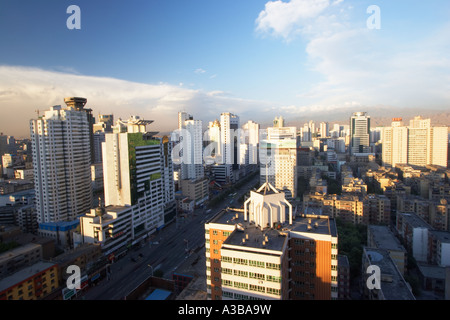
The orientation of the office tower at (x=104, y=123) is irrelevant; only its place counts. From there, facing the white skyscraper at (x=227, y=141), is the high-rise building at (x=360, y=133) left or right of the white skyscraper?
left

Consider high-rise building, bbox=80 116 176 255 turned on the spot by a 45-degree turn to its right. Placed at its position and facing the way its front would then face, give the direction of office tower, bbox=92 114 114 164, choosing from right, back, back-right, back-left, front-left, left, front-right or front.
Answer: back

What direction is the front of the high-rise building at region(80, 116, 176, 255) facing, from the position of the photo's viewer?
facing the viewer and to the right of the viewer

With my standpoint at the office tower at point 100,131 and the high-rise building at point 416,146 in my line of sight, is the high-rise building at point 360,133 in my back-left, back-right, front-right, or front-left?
front-left

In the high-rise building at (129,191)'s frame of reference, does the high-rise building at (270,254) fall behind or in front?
in front

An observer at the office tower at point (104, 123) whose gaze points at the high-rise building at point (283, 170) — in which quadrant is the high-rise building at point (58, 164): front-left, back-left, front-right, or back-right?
front-right

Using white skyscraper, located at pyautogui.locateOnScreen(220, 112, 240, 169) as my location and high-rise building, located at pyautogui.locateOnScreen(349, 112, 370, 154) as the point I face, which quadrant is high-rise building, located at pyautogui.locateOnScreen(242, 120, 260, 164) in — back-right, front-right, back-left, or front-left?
front-left
